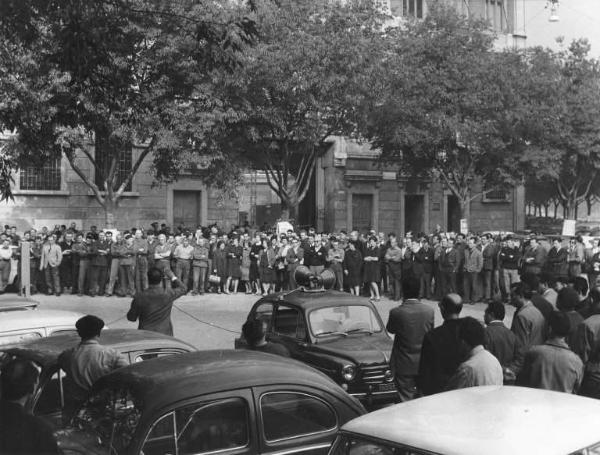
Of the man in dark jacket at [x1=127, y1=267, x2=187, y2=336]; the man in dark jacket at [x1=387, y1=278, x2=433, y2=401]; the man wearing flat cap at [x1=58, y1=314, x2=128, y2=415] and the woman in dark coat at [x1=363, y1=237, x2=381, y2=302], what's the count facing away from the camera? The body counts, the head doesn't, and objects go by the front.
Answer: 3

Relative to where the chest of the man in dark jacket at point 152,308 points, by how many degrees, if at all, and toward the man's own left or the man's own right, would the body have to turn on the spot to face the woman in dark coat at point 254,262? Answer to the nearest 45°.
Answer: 0° — they already face them

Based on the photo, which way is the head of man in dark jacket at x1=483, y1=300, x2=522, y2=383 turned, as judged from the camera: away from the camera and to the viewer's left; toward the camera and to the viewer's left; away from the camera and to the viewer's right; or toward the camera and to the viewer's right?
away from the camera and to the viewer's left

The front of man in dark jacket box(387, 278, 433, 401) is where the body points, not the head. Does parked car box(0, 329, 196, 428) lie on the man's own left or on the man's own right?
on the man's own left

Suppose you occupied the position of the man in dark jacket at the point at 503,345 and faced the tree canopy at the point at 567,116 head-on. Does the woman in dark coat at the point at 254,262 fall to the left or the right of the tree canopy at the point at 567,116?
left

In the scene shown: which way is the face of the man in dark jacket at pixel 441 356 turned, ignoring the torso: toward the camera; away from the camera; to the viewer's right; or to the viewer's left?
away from the camera

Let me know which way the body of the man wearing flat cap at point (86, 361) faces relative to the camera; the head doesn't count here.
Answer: away from the camera

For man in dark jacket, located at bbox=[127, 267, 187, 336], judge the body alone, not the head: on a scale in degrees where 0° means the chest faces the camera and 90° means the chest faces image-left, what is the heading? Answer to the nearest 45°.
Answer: approximately 180°

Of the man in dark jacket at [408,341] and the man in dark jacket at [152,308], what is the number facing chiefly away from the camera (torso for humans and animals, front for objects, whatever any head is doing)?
2

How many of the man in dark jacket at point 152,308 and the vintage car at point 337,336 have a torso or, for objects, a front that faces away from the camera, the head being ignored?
1

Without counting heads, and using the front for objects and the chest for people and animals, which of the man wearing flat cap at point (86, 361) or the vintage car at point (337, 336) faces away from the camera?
the man wearing flat cap

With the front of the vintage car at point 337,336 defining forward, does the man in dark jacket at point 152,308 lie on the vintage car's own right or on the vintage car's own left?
on the vintage car's own right

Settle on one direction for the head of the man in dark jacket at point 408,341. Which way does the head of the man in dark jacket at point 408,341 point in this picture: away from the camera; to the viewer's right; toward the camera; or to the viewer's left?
away from the camera

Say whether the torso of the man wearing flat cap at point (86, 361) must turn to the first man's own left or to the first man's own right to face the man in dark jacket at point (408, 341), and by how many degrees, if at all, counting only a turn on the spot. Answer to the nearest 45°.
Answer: approximately 90° to the first man's own right

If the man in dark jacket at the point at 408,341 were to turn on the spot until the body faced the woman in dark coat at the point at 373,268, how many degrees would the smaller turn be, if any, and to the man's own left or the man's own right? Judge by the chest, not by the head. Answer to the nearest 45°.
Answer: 0° — they already face them
